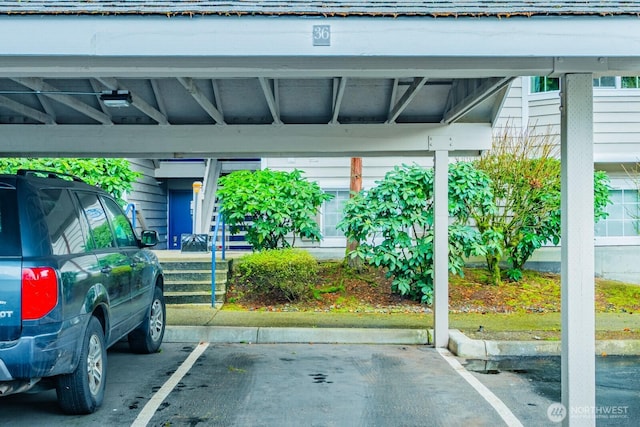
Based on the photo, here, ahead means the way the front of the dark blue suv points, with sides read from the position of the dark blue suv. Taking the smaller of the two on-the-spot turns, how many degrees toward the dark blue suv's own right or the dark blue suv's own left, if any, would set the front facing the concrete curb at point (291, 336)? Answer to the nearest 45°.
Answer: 0° — it already faces it

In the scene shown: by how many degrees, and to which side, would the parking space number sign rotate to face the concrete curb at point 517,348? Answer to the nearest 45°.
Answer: approximately 135° to its left

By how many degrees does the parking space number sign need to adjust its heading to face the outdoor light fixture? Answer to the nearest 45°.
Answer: approximately 135° to its right

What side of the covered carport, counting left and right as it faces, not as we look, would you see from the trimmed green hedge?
back

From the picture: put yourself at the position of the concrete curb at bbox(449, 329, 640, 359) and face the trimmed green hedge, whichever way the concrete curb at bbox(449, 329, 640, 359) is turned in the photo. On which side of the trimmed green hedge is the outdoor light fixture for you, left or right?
left

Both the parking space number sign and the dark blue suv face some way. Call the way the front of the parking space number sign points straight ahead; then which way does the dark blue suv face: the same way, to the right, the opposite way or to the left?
the opposite way

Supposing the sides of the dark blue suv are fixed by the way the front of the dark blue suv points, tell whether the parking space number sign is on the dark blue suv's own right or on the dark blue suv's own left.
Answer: on the dark blue suv's own right

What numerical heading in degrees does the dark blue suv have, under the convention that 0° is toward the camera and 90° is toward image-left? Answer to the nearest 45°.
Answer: approximately 225°
